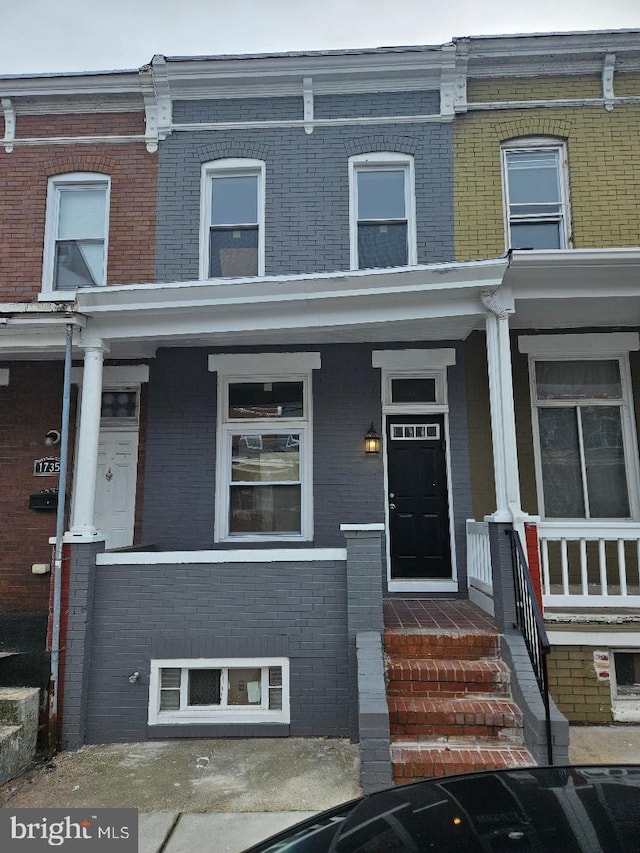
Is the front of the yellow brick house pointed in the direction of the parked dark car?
yes

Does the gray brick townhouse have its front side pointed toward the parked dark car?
yes

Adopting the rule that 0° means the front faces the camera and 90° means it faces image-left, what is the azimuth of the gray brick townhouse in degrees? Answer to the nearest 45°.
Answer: approximately 0°
